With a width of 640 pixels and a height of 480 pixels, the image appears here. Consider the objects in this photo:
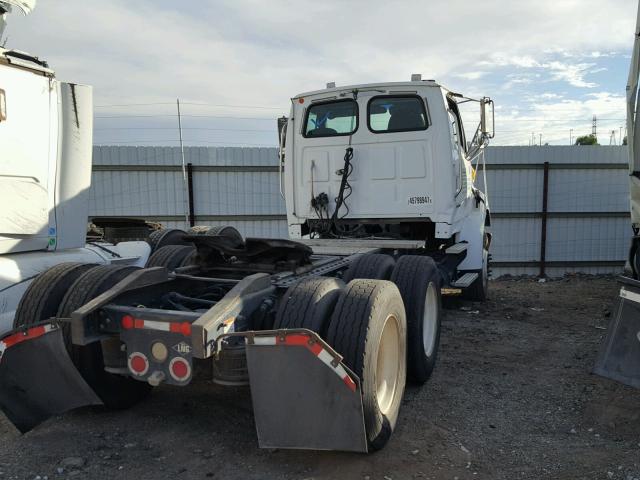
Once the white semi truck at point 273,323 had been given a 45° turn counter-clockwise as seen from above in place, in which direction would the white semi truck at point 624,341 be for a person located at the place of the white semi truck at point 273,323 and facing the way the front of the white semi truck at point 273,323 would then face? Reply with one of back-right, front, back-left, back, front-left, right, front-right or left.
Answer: right

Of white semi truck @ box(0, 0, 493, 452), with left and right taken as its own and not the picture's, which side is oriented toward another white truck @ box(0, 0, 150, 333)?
left

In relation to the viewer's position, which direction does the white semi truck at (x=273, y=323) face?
facing away from the viewer and to the right of the viewer
